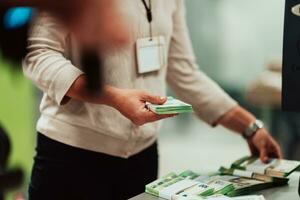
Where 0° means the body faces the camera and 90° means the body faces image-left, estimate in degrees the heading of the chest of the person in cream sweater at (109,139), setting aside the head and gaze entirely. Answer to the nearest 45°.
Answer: approximately 315°

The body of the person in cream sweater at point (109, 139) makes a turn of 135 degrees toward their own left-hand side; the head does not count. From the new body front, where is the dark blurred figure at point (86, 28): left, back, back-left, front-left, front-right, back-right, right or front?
back
